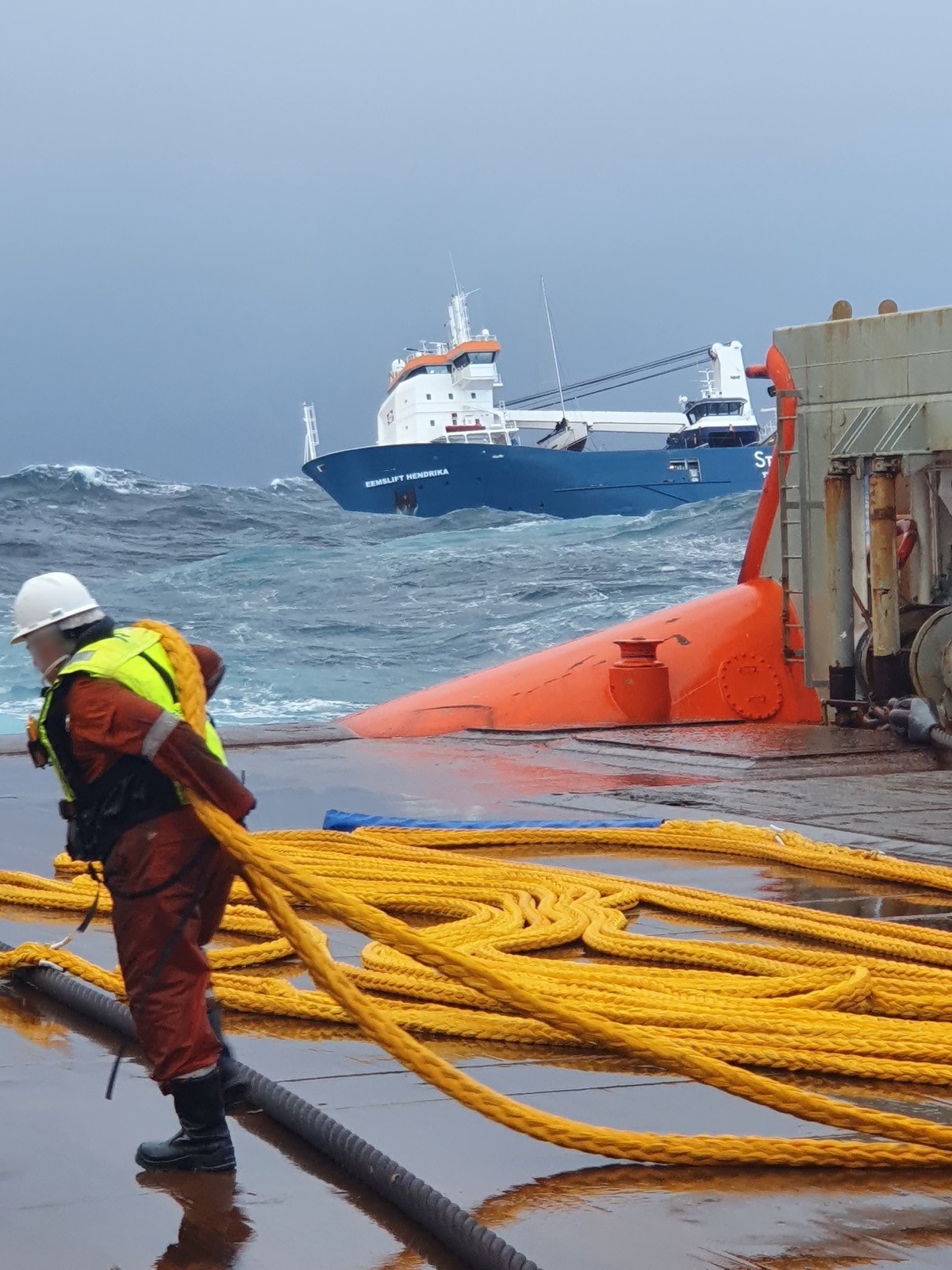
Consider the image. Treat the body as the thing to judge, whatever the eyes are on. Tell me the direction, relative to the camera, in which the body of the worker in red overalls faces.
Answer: to the viewer's left

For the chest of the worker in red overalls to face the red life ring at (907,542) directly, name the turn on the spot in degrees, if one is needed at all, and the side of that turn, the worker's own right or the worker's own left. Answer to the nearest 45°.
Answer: approximately 135° to the worker's own right
